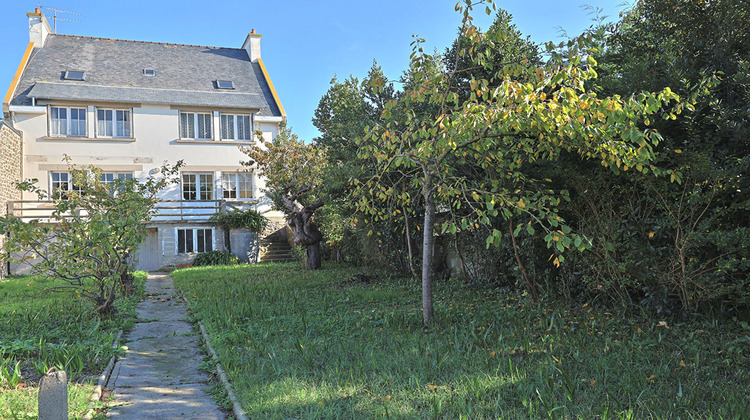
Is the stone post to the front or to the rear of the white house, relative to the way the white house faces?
to the front

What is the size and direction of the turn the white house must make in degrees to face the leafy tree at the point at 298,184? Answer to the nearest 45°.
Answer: approximately 45° to its left

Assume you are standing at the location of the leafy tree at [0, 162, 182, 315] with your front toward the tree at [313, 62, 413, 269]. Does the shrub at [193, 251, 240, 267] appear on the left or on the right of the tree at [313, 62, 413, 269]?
left

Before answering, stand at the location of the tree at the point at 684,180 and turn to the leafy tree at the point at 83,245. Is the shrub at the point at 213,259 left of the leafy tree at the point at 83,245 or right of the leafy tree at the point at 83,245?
right

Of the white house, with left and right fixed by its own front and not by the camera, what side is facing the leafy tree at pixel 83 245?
front

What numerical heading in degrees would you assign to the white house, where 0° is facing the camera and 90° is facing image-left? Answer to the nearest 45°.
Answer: approximately 0°
